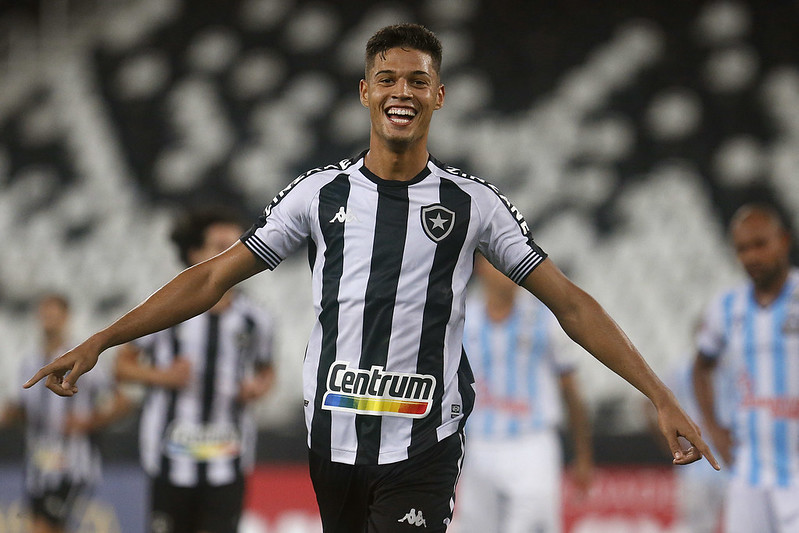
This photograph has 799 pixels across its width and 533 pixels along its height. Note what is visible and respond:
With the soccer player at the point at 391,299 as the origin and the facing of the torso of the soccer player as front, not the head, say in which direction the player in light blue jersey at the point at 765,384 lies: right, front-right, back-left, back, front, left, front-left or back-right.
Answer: back-left

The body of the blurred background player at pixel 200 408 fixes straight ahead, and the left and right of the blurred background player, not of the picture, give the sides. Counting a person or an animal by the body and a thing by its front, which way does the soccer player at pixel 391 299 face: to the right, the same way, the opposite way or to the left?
the same way

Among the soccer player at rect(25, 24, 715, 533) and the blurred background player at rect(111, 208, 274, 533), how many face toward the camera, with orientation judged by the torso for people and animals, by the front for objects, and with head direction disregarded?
2

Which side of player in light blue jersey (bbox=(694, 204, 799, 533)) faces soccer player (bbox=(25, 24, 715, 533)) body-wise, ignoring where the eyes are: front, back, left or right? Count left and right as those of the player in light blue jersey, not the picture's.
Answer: front

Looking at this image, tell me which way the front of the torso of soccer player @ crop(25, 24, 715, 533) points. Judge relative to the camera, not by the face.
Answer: toward the camera

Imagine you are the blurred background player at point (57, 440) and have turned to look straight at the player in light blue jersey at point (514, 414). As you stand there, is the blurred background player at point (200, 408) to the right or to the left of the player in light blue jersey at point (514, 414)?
right

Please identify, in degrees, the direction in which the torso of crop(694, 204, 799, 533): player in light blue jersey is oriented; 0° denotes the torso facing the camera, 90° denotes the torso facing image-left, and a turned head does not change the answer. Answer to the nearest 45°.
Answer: approximately 0°

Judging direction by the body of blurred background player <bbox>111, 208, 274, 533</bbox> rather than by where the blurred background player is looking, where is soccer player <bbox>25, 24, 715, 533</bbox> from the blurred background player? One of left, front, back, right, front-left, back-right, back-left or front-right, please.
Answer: front

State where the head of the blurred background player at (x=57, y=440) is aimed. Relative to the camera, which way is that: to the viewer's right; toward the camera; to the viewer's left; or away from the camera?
toward the camera

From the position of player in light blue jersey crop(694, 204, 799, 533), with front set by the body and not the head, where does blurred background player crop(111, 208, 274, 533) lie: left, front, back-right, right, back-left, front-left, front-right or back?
right

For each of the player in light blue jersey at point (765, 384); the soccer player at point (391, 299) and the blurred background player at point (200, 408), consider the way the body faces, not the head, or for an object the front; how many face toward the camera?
3

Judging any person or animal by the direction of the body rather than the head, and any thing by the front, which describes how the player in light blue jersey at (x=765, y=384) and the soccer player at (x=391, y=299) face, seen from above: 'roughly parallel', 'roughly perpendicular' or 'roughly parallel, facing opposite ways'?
roughly parallel

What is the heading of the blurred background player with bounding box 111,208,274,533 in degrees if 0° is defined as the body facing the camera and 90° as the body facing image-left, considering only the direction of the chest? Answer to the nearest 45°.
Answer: approximately 0°

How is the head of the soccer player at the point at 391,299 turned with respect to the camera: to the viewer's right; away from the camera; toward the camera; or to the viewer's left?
toward the camera

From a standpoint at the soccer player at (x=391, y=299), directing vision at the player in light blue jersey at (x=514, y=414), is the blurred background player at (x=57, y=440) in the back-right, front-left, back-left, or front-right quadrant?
front-left
